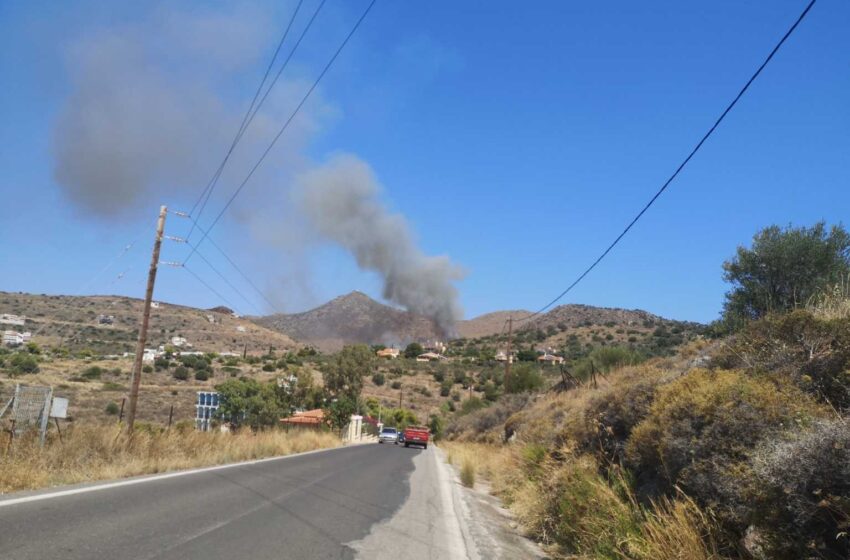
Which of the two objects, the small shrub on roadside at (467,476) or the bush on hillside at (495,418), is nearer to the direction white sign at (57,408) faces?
the small shrub on roadside

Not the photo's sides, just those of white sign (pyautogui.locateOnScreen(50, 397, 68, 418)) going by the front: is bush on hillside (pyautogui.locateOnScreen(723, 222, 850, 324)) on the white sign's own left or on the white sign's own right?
on the white sign's own left

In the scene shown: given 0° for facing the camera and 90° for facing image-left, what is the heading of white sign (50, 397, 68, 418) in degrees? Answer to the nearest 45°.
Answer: approximately 0°

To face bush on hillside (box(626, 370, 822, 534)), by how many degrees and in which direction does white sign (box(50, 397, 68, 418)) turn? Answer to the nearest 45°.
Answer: approximately 45° to its left

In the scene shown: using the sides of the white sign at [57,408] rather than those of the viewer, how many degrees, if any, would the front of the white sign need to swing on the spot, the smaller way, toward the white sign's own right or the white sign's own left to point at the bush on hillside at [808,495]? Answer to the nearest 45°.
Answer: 0° — it already faces it

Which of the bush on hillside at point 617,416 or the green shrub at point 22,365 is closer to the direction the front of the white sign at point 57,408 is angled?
the bush on hillside

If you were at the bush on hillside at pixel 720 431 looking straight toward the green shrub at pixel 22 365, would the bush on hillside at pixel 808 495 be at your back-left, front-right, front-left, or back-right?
back-left

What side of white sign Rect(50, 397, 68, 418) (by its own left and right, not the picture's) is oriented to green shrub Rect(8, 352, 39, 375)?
back

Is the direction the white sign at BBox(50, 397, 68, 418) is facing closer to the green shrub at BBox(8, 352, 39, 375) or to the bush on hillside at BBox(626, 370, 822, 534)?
the bush on hillside

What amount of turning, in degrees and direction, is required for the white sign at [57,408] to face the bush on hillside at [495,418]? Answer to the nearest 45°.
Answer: approximately 135° to its left
